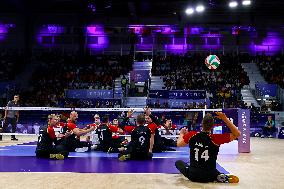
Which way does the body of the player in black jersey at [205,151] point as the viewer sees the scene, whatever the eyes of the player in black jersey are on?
away from the camera

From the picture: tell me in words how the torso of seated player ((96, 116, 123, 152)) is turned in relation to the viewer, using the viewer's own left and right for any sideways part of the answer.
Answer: facing away from the viewer and to the right of the viewer

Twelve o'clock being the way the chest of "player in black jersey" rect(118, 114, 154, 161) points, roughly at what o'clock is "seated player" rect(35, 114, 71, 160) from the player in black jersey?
The seated player is roughly at 9 o'clock from the player in black jersey.

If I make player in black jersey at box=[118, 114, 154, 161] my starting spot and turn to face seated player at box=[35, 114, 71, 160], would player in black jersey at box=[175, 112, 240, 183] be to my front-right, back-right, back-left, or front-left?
back-left

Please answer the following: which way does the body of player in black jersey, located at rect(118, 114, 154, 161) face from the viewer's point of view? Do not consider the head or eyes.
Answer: away from the camera

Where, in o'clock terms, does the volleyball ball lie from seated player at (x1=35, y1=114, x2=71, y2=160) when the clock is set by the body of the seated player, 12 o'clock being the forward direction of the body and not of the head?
The volleyball ball is roughly at 12 o'clock from the seated player.

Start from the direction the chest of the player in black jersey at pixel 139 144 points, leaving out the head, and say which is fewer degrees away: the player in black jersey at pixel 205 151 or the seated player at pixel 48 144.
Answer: the seated player

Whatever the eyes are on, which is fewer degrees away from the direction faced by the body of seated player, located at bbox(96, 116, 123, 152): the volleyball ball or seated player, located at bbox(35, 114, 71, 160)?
the volleyball ball
